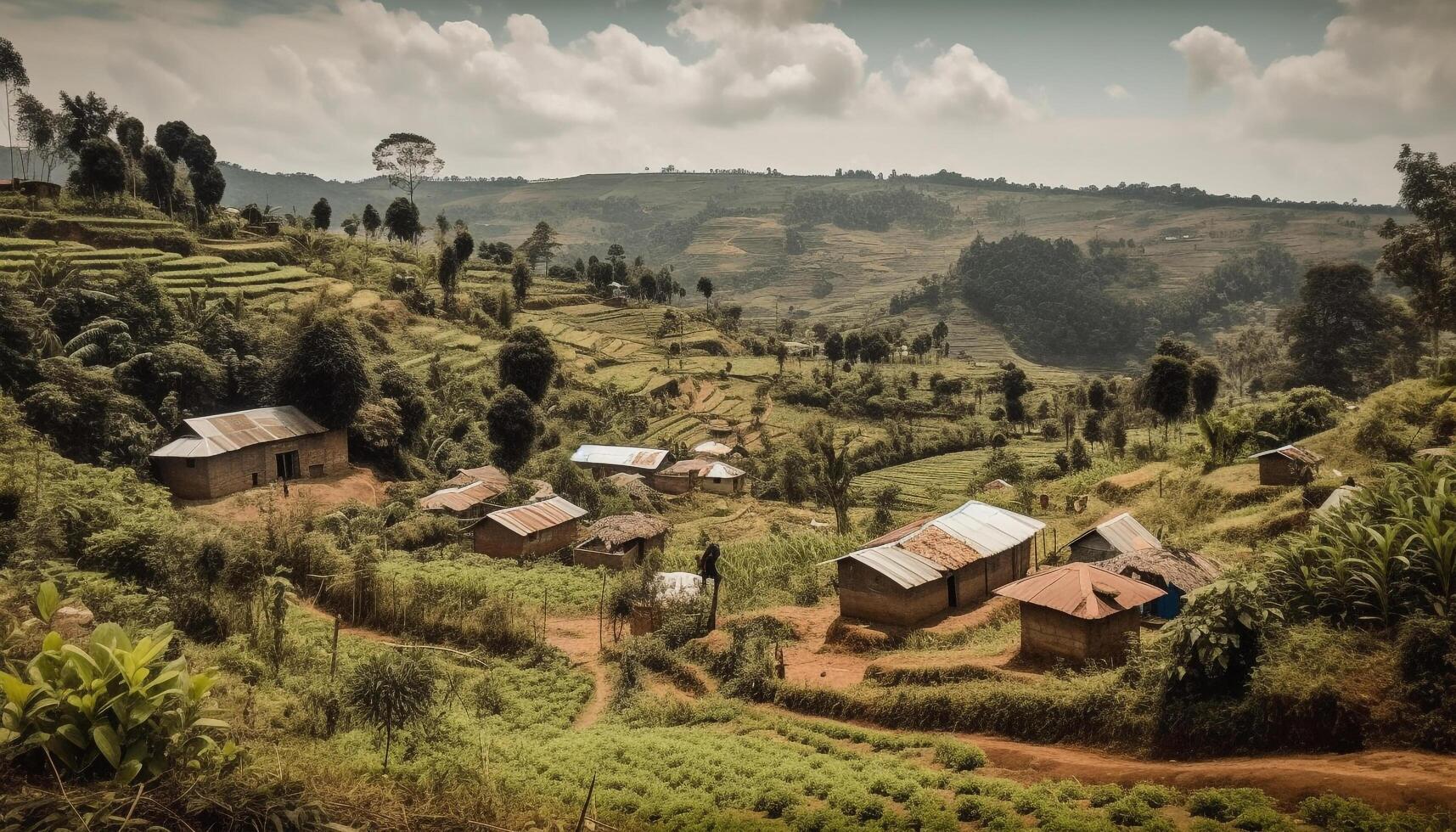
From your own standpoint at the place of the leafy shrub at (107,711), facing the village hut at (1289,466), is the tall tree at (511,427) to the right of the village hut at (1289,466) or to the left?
left

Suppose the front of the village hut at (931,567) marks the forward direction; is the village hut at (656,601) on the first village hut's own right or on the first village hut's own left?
on the first village hut's own right

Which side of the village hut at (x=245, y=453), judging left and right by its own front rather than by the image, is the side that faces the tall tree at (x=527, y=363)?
left

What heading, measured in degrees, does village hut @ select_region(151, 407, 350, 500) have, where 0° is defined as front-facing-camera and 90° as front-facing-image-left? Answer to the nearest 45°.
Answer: approximately 315°

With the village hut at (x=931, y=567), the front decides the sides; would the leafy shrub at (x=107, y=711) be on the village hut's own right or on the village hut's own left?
on the village hut's own right

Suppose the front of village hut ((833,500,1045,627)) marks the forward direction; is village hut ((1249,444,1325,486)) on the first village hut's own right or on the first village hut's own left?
on the first village hut's own left

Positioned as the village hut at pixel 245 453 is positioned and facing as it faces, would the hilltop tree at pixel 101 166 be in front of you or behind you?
behind

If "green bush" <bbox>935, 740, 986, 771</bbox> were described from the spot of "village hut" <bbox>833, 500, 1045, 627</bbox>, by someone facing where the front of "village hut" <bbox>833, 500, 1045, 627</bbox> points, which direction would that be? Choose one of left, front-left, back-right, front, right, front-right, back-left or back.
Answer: front-right

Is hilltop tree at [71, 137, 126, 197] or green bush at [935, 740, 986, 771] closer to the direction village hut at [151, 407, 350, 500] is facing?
the green bush

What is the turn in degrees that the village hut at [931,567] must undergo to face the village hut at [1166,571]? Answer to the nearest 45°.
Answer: approximately 45° to its left

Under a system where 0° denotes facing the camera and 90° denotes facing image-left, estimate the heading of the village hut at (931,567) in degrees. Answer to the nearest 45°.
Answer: approximately 315°

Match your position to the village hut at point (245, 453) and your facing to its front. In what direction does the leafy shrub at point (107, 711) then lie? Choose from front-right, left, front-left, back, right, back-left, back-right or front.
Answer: front-right
